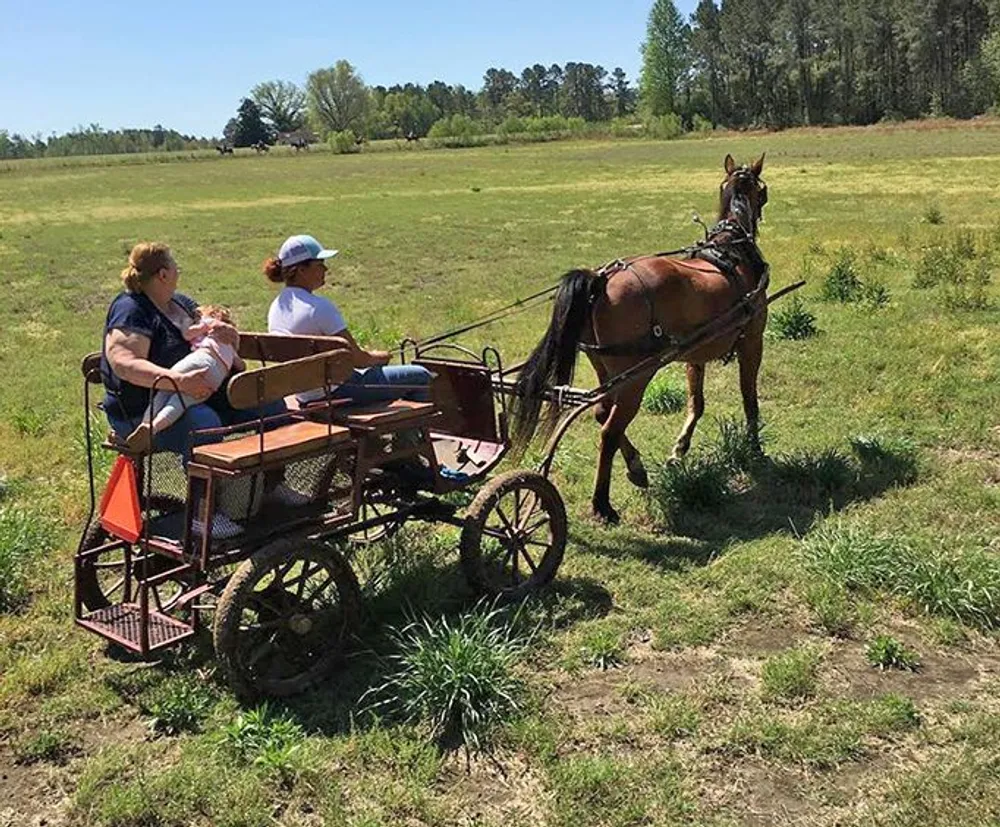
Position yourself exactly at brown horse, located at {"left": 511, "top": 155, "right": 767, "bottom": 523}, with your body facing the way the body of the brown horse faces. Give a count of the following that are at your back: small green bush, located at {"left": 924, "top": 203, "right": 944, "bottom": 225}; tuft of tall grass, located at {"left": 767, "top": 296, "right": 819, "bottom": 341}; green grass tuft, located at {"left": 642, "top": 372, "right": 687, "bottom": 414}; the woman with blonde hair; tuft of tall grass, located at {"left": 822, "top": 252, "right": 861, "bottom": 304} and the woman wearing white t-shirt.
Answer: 2

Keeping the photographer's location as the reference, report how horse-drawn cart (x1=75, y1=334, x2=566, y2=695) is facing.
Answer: facing away from the viewer and to the right of the viewer

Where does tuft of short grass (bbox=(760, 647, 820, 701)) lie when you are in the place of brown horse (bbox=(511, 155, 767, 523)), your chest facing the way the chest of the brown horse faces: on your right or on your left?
on your right

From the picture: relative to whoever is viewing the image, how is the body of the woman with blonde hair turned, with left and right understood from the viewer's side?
facing to the right of the viewer

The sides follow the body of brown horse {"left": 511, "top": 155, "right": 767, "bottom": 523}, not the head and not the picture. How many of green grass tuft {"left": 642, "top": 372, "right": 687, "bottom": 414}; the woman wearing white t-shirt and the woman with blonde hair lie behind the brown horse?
2

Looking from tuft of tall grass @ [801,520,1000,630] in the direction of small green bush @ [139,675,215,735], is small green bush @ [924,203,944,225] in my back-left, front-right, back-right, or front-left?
back-right

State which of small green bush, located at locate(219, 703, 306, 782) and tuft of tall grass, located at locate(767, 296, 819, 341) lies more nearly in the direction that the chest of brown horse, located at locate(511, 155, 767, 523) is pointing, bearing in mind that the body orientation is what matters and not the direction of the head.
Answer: the tuft of tall grass

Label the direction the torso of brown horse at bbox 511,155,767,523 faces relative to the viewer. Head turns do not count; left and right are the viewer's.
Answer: facing away from the viewer and to the right of the viewer

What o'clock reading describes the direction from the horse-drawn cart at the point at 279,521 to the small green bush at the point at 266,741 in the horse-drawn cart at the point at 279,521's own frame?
The small green bush is roughly at 5 o'clock from the horse-drawn cart.

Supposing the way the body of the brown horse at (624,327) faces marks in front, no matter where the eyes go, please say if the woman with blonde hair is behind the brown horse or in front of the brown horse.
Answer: behind

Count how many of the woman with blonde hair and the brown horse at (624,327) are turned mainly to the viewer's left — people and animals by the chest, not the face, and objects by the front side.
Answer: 0

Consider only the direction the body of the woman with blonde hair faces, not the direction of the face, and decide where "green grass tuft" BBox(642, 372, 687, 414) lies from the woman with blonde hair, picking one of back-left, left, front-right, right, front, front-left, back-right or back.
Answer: front-left

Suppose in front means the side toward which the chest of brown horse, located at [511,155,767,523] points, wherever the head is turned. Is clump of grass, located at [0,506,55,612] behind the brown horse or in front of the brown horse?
behind

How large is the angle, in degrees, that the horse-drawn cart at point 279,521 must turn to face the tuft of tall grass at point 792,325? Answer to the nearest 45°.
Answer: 0° — it already faces it

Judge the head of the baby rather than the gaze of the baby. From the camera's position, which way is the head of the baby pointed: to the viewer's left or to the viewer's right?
to the viewer's left

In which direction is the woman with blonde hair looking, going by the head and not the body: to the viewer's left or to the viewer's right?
to the viewer's right
